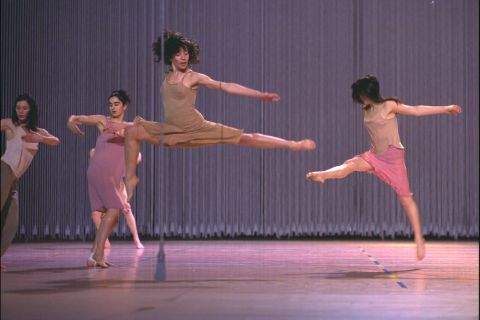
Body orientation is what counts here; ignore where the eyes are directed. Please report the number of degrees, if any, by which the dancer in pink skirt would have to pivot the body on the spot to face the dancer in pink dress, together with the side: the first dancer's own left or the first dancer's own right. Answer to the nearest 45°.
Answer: approximately 45° to the first dancer's own right

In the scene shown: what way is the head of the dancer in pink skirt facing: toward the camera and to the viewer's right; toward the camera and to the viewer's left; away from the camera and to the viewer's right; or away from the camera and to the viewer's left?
toward the camera and to the viewer's left

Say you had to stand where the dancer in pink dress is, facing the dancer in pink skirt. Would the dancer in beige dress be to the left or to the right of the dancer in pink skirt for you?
right

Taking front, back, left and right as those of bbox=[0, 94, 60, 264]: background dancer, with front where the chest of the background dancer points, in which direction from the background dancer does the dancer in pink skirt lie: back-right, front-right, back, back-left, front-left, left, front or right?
left

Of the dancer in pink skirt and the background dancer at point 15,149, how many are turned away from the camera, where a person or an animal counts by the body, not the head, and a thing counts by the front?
0

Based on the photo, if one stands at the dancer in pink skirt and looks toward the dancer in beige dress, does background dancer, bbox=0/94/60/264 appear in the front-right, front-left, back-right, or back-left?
front-right

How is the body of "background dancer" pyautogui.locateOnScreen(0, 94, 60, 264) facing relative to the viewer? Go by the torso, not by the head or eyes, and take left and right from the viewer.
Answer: facing the viewer

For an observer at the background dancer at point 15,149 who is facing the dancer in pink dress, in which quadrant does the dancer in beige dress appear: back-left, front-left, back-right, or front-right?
front-right

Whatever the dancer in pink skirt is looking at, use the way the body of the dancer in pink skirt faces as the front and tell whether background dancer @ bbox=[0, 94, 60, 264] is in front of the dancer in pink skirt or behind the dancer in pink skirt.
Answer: in front

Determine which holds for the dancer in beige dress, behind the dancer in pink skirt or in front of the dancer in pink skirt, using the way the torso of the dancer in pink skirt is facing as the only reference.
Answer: in front

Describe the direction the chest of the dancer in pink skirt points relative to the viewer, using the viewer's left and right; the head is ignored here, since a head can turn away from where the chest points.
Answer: facing the viewer and to the left of the viewer
